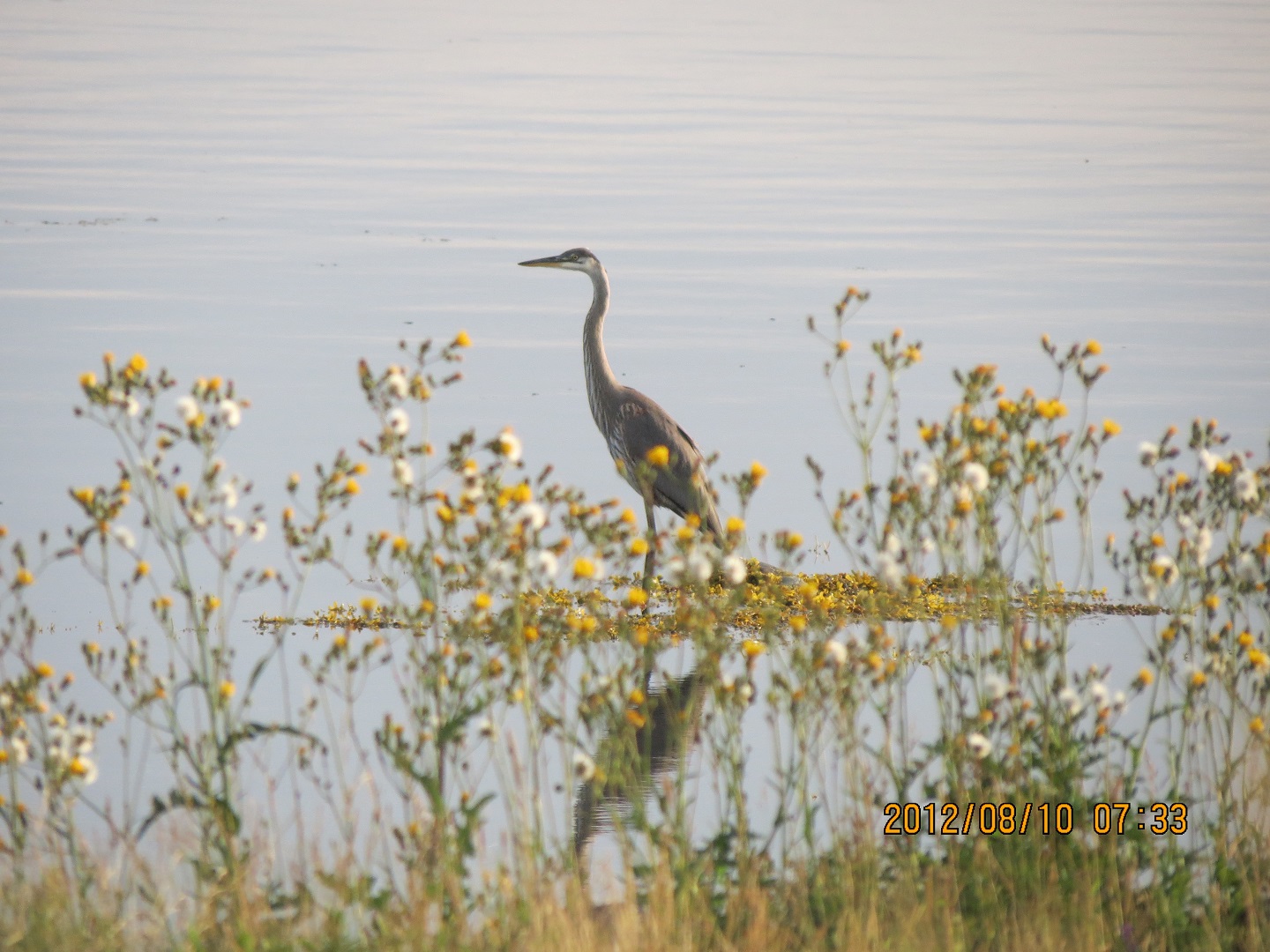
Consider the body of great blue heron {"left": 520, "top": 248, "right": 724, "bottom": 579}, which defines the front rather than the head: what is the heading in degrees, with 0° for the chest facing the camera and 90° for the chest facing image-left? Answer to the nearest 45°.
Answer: approximately 90°
